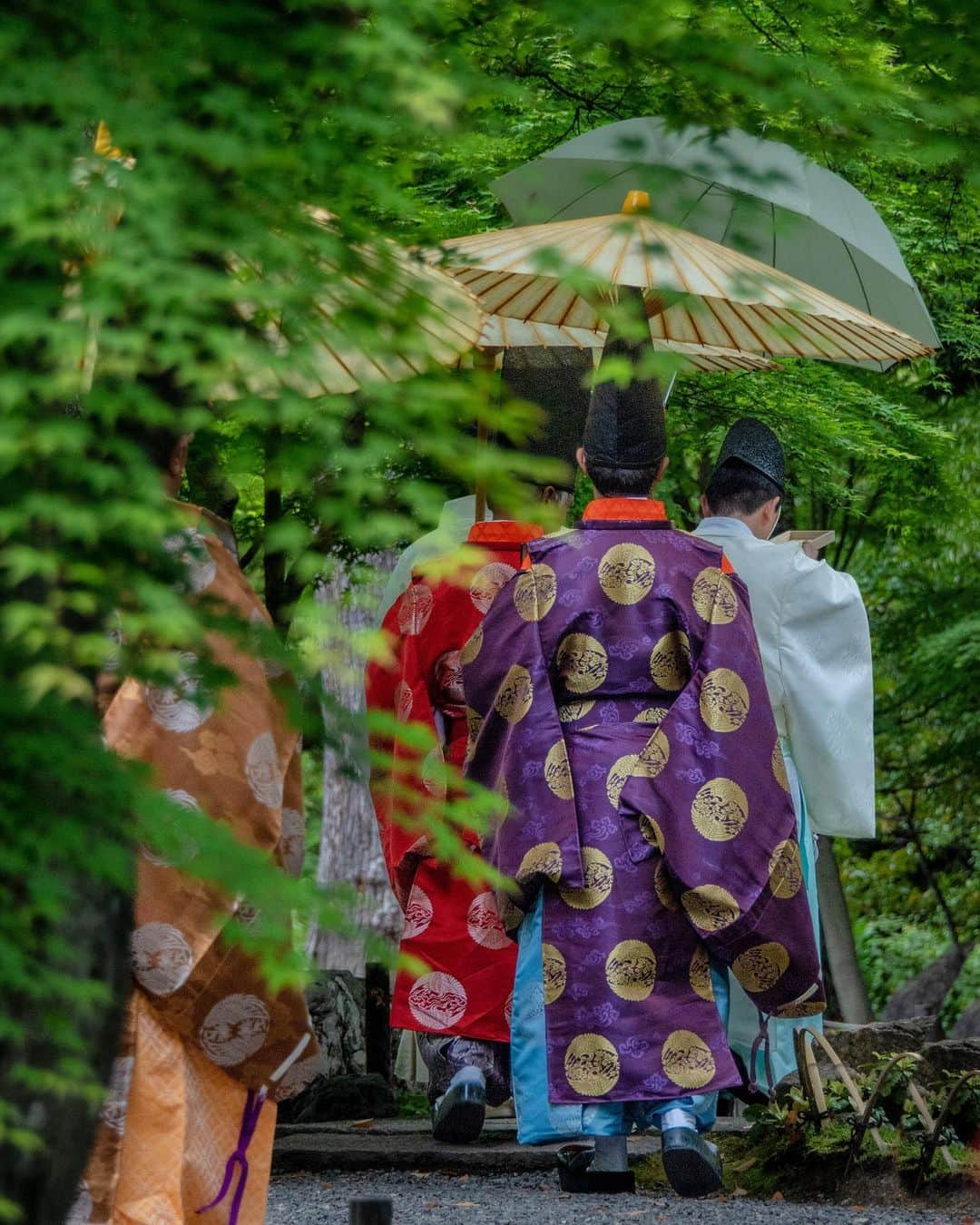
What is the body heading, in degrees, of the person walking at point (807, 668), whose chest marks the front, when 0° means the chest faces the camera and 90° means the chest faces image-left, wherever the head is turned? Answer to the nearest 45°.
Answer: approximately 180°

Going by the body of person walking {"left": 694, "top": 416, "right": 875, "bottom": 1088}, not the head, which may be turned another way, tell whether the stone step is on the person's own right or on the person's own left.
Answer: on the person's own left

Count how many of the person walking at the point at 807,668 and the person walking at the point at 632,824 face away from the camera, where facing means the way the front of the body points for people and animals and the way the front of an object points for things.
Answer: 2

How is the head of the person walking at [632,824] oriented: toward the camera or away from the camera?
away from the camera

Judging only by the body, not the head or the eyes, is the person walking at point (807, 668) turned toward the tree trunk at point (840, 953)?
yes

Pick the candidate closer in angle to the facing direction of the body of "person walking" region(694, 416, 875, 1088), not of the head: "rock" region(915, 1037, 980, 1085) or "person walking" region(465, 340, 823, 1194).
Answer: the rock

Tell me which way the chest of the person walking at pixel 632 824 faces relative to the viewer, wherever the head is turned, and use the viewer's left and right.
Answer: facing away from the viewer

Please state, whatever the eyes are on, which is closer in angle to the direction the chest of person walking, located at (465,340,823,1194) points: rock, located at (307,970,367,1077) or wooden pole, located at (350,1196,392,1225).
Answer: the rock
